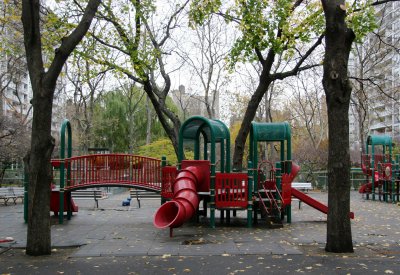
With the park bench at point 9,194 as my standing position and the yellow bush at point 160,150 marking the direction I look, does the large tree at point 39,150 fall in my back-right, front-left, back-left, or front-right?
back-right

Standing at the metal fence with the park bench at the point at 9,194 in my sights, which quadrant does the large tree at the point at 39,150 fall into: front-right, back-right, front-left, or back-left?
front-left

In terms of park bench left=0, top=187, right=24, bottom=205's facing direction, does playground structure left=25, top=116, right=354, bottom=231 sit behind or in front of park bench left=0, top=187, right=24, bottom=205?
in front

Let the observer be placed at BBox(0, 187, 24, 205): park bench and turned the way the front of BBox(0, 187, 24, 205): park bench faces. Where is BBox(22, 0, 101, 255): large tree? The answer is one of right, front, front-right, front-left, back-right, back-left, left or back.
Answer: front

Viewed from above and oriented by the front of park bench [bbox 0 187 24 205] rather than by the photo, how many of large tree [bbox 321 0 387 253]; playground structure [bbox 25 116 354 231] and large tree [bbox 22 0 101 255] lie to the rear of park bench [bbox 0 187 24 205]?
0

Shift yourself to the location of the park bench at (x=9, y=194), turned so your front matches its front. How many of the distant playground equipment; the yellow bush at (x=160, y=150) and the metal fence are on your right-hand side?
0

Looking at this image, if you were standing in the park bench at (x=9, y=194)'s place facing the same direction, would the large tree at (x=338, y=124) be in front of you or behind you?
in front

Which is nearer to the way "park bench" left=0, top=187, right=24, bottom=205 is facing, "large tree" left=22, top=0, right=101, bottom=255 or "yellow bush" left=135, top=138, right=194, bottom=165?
the large tree

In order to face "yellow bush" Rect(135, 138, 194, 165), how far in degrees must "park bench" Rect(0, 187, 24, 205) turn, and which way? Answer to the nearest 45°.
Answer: approximately 135° to its left

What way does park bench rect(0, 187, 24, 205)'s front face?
toward the camera

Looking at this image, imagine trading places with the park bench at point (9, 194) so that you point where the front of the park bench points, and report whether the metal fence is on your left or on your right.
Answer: on your left

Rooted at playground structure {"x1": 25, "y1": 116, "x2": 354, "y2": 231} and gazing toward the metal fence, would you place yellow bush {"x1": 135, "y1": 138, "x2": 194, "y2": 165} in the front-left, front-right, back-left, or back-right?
front-left

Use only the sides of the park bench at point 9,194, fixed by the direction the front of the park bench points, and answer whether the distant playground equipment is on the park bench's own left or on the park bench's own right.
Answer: on the park bench's own left

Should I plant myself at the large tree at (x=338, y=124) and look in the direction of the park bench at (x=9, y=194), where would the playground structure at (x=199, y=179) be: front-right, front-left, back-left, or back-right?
front-right

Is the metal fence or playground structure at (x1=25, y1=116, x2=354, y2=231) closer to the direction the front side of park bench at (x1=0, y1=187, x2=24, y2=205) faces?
the playground structure
